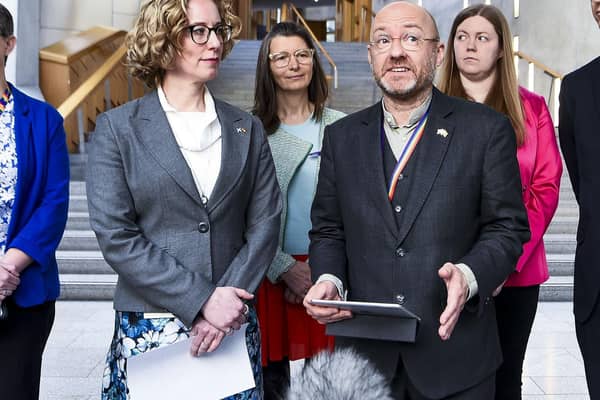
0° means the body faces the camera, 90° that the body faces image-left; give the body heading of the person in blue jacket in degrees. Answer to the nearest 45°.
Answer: approximately 0°

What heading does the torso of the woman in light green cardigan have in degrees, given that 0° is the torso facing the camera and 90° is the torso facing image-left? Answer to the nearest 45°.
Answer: approximately 0°

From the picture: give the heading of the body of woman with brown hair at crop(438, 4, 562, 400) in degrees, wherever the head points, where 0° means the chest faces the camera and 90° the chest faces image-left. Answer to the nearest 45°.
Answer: approximately 45°

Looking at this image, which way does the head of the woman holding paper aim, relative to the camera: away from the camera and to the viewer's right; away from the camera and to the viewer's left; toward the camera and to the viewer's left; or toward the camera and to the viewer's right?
toward the camera and to the viewer's right

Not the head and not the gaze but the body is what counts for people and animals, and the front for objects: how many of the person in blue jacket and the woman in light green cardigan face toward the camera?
2

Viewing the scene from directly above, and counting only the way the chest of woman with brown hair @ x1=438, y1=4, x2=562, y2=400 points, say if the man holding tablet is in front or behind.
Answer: in front
